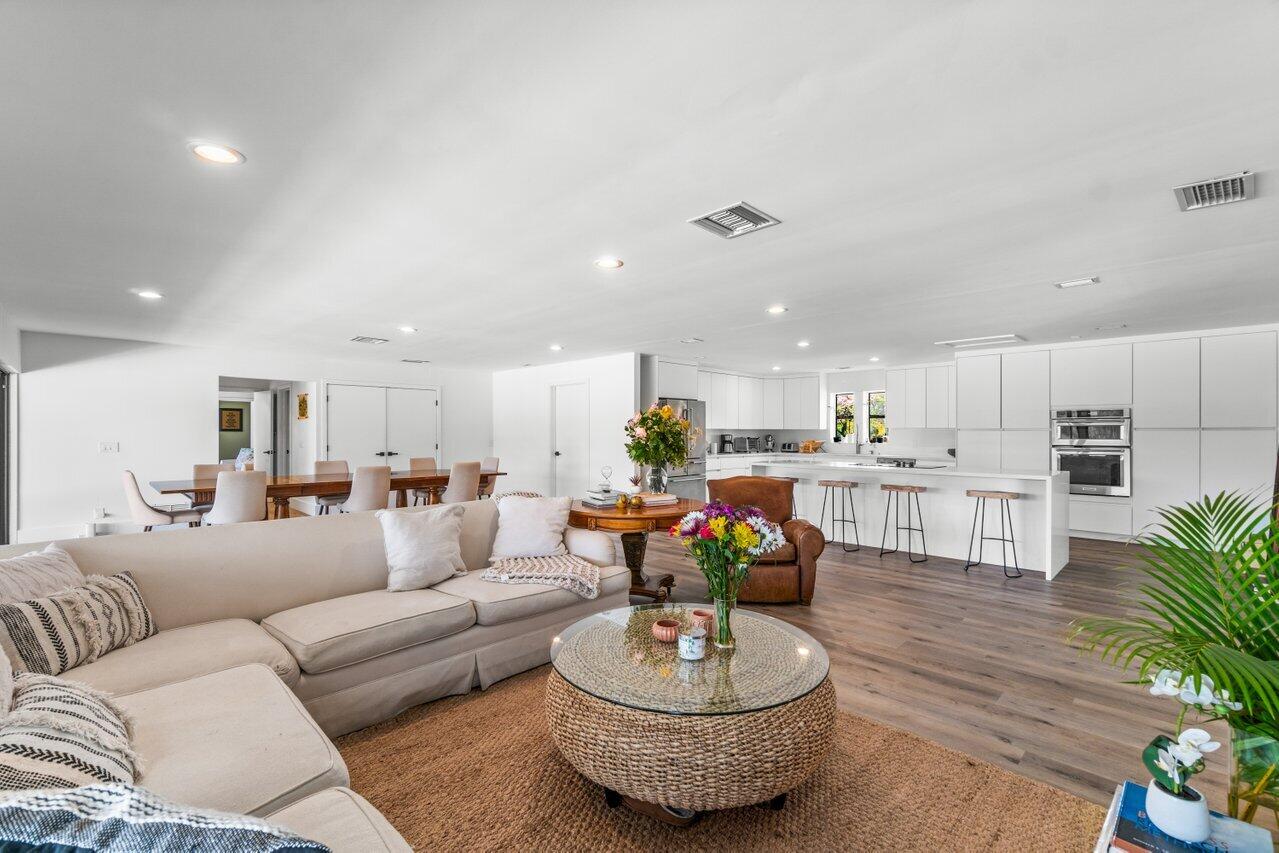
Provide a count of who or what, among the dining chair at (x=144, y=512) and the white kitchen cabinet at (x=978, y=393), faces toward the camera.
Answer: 1

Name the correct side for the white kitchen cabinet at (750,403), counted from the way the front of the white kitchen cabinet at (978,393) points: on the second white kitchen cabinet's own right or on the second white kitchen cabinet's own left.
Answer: on the second white kitchen cabinet's own right

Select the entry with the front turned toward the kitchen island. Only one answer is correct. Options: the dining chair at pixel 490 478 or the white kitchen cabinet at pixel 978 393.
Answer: the white kitchen cabinet

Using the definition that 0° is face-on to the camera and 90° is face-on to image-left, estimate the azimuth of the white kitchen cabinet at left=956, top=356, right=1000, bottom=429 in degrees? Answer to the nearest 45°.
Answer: approximately 0°

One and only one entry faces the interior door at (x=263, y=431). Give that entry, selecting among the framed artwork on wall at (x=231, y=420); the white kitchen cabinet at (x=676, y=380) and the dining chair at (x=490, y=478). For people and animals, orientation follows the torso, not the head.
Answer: the framed artwork on wall

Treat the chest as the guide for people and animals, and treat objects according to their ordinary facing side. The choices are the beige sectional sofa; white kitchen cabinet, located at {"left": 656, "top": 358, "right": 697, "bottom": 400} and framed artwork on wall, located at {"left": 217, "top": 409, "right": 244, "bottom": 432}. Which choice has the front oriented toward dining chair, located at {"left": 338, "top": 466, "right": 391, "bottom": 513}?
the framed artwork on wall

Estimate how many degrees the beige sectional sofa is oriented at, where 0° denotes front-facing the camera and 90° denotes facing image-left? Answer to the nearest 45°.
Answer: approximately 315°

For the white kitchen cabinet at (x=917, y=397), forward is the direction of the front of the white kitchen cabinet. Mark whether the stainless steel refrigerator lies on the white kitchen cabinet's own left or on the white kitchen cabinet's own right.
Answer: on the white kitchen cabinet's own right

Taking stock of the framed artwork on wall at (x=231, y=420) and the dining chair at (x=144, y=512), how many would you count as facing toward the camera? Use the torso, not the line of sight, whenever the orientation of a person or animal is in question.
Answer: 1

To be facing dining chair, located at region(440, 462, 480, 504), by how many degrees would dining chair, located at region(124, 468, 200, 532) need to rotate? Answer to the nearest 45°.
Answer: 0° — it already faces it

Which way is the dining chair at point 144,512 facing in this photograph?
to the viewer's right

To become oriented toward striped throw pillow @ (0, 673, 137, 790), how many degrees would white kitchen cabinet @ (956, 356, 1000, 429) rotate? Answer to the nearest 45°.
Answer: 0° — it already faces it
